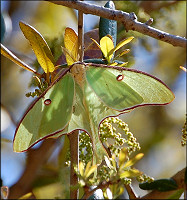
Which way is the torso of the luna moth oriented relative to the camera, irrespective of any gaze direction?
away from the camera
